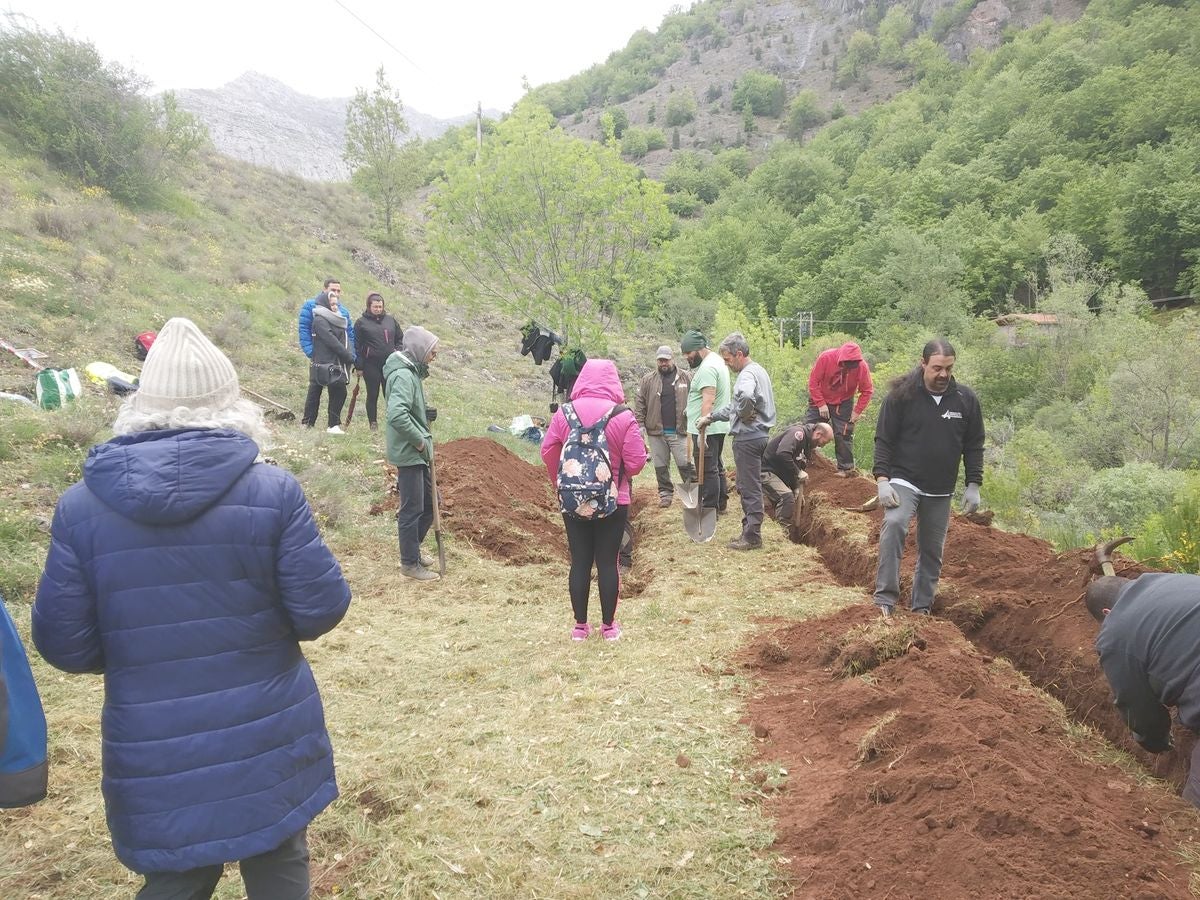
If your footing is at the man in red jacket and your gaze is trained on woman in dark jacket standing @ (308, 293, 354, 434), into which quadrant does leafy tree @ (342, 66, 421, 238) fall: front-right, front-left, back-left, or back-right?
front-right

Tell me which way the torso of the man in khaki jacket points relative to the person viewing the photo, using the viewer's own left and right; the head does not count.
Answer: facing the viewer

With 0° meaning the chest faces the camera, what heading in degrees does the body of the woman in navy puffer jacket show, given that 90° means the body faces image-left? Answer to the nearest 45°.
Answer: approximately 180°

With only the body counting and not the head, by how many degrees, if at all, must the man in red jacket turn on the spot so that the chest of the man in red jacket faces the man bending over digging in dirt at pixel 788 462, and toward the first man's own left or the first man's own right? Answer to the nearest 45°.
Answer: approximately 45° to the first man's own right

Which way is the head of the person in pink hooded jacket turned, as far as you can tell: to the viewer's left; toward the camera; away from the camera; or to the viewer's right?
away from the camera

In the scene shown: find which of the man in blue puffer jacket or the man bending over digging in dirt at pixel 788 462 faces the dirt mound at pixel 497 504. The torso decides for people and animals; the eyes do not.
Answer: the man in blue puffer jacket

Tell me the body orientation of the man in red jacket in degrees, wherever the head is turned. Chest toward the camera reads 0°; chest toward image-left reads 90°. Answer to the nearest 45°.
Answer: approximately 0°

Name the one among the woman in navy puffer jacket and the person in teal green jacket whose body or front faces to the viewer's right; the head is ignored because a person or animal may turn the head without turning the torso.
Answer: the person in teal green jacket

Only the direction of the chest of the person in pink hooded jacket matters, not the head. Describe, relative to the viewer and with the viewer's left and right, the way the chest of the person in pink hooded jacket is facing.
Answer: facing away from the viewer

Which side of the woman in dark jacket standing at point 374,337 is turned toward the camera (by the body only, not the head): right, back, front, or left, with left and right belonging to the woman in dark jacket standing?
front

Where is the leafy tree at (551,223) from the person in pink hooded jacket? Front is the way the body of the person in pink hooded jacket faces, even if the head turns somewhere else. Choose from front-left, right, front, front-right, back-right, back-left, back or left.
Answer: front

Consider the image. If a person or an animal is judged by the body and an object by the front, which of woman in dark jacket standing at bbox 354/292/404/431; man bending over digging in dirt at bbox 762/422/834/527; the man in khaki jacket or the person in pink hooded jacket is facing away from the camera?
the person in pink hooded jacket

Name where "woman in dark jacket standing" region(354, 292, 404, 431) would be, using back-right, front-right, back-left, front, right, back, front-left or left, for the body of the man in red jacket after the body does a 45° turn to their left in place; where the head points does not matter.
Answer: back-right

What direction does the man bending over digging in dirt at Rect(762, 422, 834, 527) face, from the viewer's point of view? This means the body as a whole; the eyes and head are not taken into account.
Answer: to the viewer's right

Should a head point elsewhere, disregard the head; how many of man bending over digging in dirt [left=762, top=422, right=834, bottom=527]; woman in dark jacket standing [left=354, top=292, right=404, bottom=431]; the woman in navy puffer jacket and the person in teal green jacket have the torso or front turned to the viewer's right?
2

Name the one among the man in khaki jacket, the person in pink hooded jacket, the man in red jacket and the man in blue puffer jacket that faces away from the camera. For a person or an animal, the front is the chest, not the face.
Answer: the person in pink hooded jacket
